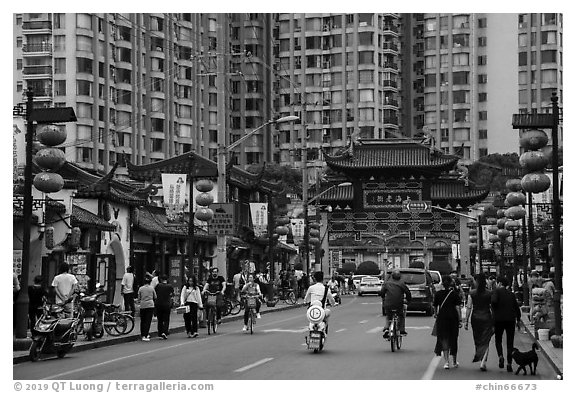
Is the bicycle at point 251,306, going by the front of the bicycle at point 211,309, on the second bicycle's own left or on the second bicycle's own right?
on the second bicycle's own left

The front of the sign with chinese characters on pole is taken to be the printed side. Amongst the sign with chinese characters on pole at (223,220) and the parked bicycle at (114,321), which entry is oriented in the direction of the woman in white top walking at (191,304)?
the sign with chinese characters on pole

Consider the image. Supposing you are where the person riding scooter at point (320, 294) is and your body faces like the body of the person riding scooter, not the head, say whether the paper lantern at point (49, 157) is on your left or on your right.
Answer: on your left

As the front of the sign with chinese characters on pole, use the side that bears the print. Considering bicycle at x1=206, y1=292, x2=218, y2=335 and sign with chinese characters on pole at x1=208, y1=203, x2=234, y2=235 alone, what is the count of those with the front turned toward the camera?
2

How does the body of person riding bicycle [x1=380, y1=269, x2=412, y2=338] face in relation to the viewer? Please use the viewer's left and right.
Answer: facing away from the viewer

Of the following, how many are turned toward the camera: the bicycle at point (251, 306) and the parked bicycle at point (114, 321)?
1

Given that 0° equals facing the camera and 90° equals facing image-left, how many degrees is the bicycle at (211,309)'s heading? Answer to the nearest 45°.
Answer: approximately 0°

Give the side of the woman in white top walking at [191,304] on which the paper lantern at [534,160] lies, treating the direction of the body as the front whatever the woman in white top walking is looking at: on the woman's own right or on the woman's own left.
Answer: on the woman's own left

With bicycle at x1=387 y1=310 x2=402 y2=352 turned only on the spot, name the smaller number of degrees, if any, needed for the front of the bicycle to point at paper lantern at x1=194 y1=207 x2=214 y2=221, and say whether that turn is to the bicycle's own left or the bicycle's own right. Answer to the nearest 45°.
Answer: approximately 45° to the bicycle's own left

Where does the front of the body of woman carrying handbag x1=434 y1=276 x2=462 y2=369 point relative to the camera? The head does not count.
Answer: away from the camera
